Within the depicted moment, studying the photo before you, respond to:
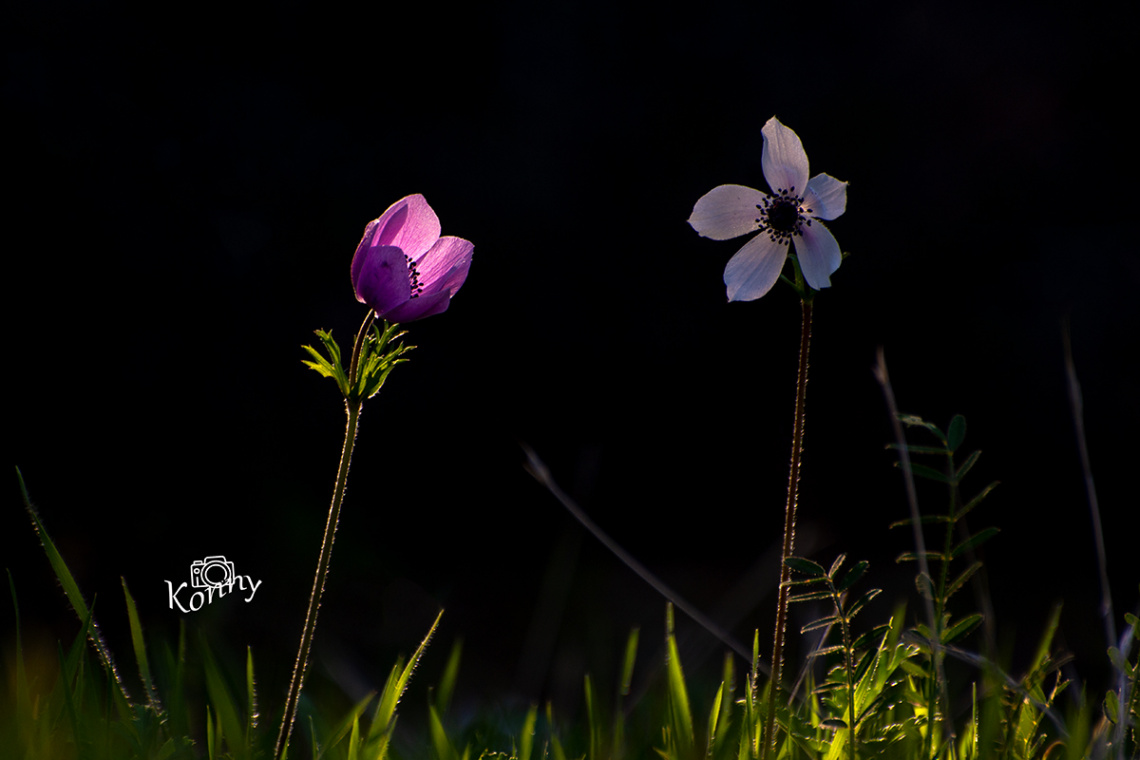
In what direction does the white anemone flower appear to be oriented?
toward the camera
